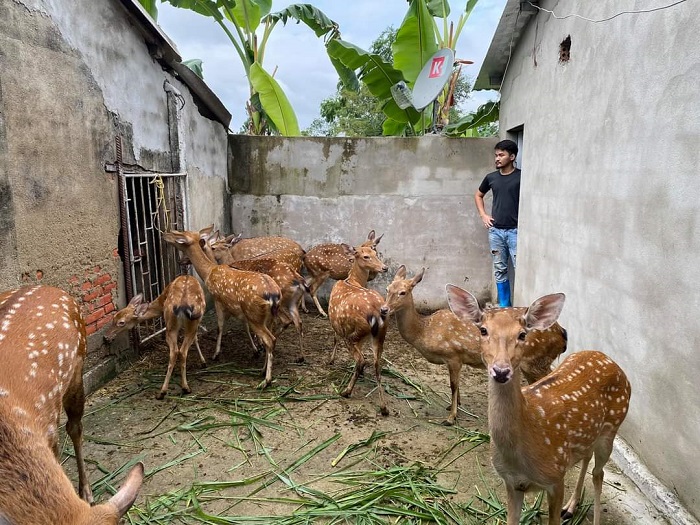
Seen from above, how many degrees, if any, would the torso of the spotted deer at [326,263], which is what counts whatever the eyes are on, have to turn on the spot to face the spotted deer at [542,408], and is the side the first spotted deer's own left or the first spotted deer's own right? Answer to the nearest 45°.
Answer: approximately 90° to the first spotted deer's own right

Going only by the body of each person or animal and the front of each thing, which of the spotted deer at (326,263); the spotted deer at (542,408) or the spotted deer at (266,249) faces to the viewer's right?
the spotted deer at (326,263)

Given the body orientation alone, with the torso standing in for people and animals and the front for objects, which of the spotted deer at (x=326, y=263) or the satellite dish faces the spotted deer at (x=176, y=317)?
the satellite dish

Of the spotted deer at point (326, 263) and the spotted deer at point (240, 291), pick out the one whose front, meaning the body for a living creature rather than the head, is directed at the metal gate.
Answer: the spotted deer at point (240, 291)

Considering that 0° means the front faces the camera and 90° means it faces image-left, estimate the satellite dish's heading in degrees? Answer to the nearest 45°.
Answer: approximately 45°

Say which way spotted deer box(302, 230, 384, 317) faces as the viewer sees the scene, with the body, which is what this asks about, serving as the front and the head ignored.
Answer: to the viewer's right

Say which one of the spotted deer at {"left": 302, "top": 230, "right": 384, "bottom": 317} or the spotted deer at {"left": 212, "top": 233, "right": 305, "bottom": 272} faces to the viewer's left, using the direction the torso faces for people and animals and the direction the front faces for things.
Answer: the spotted deer at {"left": 212, "top": 233, "right": 305, "bottom": 272}

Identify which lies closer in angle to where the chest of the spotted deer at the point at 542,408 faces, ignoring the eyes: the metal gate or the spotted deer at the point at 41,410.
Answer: the spotted deer

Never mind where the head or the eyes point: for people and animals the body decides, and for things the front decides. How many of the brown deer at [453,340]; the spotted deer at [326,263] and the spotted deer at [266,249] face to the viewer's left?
2

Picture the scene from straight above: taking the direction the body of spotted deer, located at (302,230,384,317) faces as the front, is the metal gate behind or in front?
behind

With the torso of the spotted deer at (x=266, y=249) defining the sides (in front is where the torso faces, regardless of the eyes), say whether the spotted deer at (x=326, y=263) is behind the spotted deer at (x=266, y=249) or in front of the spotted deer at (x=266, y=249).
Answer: behind

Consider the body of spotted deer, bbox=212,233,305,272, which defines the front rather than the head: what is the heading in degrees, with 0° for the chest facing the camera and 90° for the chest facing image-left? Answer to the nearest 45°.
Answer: approximately 90°

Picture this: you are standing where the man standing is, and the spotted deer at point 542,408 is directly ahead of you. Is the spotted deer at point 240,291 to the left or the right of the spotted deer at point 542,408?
right
